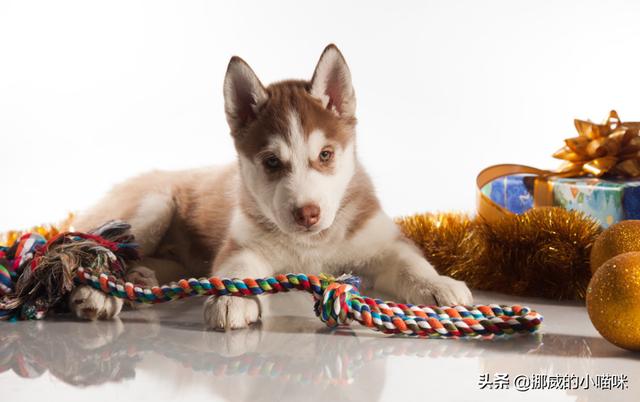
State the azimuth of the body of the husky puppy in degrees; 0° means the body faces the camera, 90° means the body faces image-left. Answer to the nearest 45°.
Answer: approximately 315°

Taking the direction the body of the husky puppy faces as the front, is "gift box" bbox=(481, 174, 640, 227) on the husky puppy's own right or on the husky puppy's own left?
on the husky puppy's own left

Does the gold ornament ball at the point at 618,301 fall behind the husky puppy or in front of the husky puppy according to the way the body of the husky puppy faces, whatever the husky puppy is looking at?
in front

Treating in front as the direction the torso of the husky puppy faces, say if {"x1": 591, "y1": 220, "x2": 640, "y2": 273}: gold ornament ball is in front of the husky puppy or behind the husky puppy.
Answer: in front

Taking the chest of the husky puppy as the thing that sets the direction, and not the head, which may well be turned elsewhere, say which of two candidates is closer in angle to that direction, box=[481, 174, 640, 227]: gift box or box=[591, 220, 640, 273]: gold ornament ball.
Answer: the gold ornament ball
